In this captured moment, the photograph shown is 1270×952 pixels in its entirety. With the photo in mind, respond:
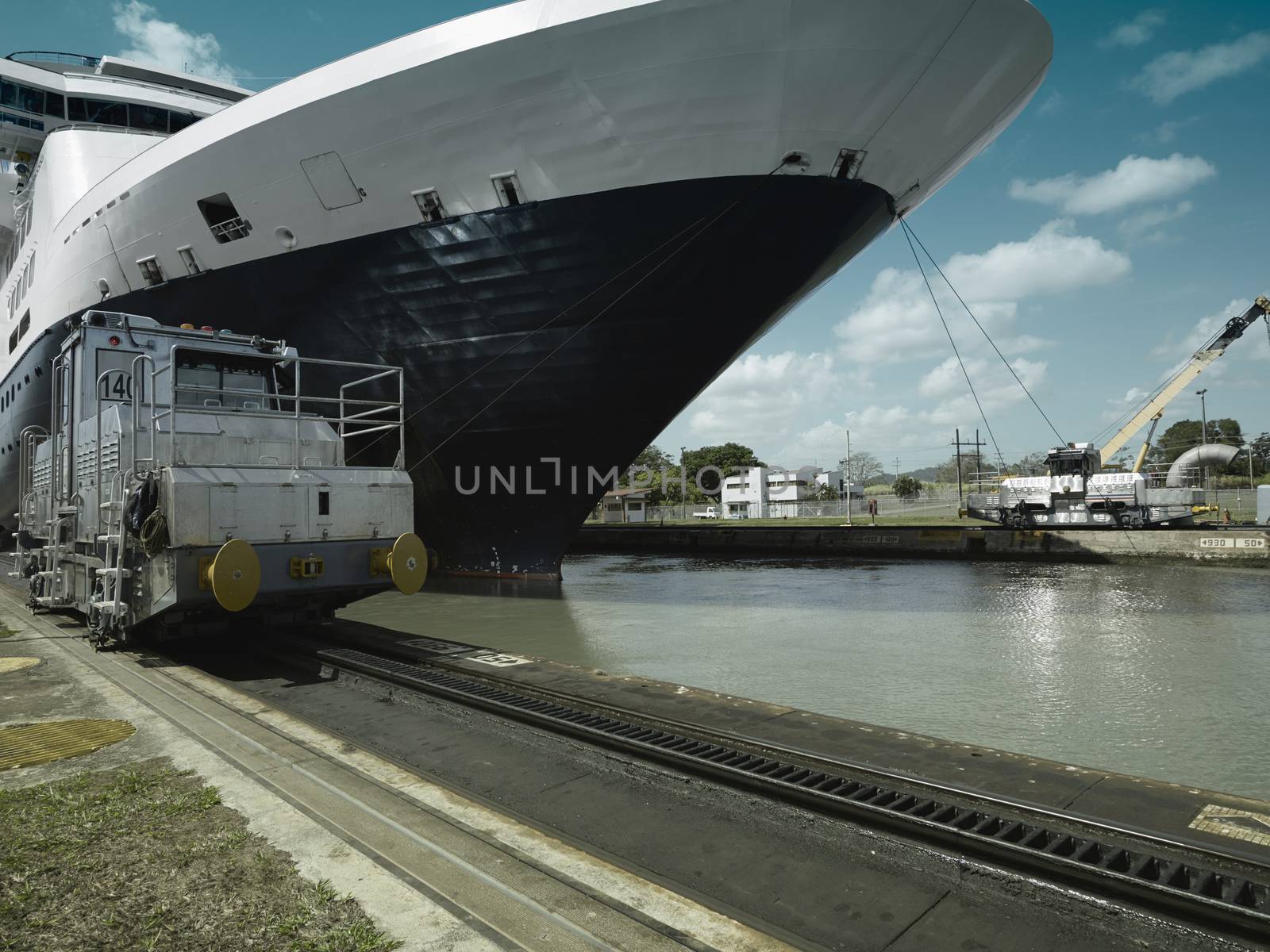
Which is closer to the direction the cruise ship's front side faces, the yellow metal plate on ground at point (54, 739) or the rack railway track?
the rack railway track

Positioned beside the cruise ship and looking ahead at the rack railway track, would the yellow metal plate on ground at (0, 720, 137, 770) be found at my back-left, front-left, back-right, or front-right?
front-right

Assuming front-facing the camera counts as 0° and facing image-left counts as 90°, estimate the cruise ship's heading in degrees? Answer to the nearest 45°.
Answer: approximately 315°
